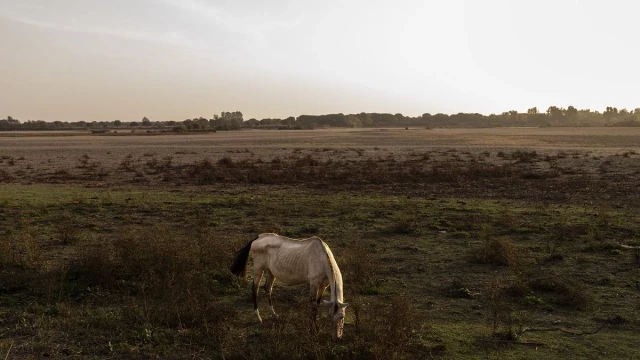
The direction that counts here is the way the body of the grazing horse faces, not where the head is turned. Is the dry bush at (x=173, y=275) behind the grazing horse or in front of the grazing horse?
behind

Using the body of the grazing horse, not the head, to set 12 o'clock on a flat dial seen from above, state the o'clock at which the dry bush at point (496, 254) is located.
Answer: The dry bush is roughly at 11 o'clock from the grazing horse.

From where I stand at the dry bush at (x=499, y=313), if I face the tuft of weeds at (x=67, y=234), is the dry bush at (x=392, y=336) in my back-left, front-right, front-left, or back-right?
front-left

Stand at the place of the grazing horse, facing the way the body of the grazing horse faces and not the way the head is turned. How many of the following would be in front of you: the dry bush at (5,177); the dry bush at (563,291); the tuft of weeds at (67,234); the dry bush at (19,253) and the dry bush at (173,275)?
1

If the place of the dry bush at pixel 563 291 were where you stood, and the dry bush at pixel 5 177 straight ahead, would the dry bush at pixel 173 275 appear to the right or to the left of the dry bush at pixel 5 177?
left

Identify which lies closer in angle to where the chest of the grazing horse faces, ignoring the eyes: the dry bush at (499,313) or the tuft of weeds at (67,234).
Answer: the dry bush

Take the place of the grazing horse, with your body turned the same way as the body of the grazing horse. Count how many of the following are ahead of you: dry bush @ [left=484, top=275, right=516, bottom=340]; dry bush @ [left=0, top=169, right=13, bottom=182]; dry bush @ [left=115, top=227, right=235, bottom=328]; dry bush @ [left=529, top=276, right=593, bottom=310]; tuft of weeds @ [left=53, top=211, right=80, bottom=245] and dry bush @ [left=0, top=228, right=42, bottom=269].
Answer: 2

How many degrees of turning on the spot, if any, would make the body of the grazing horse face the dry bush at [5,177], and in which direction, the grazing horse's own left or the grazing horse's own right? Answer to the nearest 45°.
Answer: approximately 135° to the grazing horse's own left

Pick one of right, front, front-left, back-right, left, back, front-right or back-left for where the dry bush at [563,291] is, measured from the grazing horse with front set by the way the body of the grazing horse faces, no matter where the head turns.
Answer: front

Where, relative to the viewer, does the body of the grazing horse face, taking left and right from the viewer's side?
facing to the right of the viewer

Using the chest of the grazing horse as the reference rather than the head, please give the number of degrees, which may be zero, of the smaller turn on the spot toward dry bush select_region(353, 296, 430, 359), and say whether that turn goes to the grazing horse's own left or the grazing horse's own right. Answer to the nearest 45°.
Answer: approximately 45° to the grazing horse's own right

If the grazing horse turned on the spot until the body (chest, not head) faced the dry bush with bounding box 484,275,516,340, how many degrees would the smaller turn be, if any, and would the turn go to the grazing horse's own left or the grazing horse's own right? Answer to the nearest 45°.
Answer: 0° — it already faces it
